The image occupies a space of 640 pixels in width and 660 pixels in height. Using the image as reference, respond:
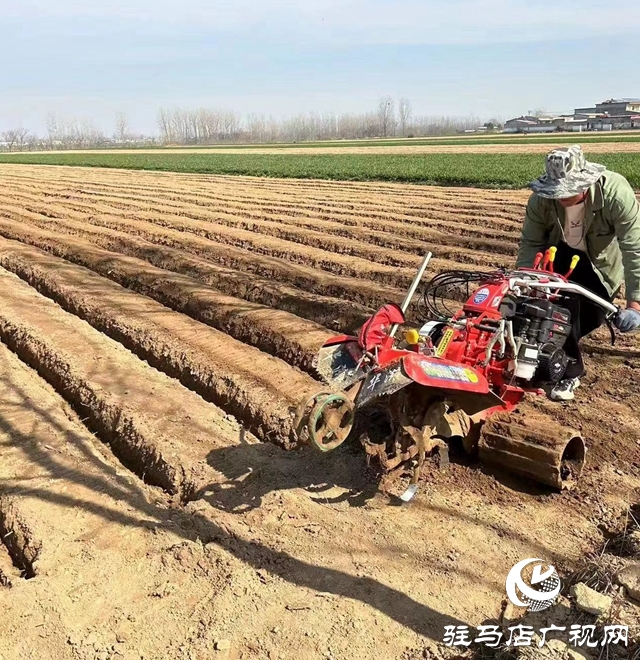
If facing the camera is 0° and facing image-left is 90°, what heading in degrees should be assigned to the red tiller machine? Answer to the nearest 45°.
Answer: approximately 45°

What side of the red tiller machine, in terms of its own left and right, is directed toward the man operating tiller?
back

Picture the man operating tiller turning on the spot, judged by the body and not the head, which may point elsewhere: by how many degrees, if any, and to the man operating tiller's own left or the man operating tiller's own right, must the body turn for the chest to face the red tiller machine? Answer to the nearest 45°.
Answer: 0° — they already face it

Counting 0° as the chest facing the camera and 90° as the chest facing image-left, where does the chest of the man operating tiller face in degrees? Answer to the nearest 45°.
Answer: approximately 45°

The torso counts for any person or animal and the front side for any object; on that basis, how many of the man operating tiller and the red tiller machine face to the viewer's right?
0
